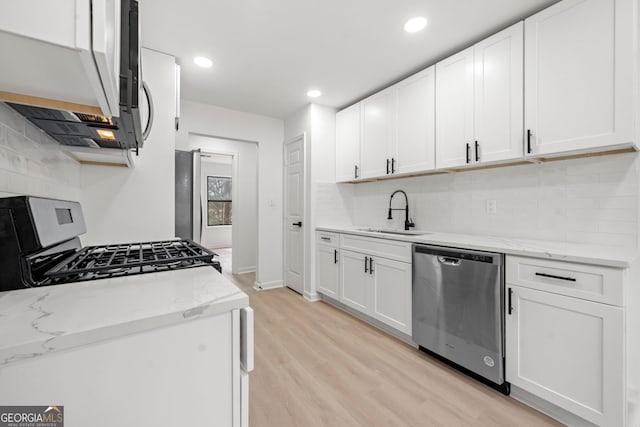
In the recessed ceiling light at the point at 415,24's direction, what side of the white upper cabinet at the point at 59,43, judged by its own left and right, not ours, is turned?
front

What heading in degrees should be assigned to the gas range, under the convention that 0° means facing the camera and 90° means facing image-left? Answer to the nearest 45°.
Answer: approximately 270°

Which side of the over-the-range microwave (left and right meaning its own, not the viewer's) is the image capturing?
right

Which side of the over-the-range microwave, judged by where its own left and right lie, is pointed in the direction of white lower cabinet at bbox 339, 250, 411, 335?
front

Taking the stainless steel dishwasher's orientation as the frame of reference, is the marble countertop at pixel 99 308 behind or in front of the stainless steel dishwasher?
in front

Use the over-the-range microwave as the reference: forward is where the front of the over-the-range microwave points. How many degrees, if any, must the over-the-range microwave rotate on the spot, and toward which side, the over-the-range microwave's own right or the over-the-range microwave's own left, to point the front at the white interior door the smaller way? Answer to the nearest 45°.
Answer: approximately 45° to the over-the-range microwave's own left

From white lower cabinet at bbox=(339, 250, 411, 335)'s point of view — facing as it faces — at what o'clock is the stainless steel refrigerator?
The stainless steel refrigerator is roughly at 1 o'clock from the white lower cabinet.

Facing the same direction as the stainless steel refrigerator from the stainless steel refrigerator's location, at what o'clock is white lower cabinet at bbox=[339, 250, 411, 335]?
The white lower cabinet is roughly at 1 o'clock from the stainless steel refrigerator.

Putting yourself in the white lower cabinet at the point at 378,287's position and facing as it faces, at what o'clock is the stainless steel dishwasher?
The stainless steel dishwasher is roughly at 9 o'clock from the white lower cabinet.

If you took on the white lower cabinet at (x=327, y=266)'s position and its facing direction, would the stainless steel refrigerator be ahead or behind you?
ahead

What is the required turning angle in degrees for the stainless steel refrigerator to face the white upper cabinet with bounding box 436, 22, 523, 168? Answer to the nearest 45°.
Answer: approximately 45° to its right

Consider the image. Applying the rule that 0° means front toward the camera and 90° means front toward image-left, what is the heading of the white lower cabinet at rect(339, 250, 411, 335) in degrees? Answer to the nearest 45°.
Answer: approximately 45°
